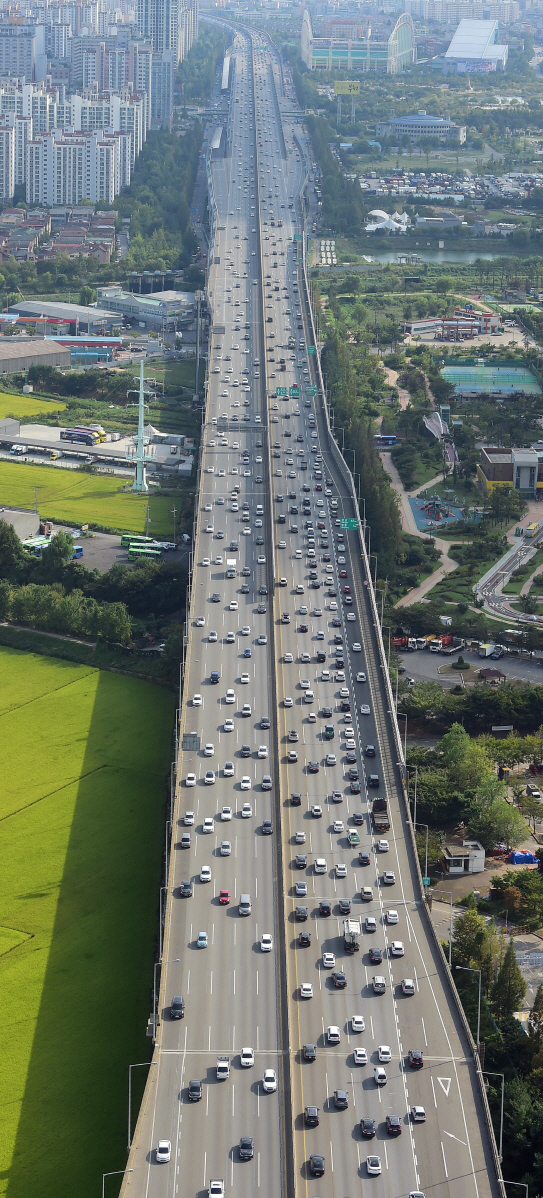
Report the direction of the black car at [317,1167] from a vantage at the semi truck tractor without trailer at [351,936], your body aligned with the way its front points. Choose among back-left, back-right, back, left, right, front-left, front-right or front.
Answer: back

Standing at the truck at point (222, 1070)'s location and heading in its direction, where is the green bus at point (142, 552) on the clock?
The green bus is roughly at 6 o'clock from the truck.

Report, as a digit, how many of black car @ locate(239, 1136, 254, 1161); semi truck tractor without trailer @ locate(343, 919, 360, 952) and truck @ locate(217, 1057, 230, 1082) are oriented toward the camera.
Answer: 2

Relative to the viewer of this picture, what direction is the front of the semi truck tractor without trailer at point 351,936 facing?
facing away from the viewer

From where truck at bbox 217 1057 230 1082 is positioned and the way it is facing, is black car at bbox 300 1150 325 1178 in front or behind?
in front

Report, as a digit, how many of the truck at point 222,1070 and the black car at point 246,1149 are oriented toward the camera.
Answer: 2

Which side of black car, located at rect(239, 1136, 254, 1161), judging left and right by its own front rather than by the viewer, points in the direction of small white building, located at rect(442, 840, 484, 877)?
back

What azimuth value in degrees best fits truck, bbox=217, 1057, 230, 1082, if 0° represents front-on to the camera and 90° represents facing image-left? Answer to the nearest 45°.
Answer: approximately 0°

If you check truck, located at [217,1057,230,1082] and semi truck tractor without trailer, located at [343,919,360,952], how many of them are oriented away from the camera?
1

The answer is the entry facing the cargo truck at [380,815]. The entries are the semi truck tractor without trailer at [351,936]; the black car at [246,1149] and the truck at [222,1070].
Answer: the semi truck tractor without trailer at [351,936]

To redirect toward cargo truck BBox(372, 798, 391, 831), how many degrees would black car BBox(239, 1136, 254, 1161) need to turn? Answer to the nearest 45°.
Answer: approximately 180°
